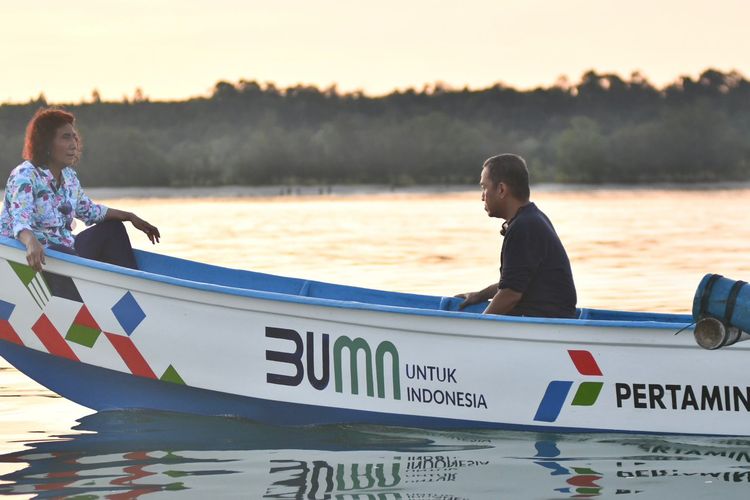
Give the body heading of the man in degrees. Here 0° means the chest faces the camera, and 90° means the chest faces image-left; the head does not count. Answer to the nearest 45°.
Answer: approximately 90°

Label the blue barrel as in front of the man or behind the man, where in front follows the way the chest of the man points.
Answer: behind

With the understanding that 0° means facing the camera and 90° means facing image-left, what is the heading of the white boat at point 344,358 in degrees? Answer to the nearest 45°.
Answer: approximately 90°

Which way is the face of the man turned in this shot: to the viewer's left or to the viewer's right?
to the viewer's left

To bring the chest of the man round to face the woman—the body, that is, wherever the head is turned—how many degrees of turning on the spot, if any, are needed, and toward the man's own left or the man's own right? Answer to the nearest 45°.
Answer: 0° — they already face them
